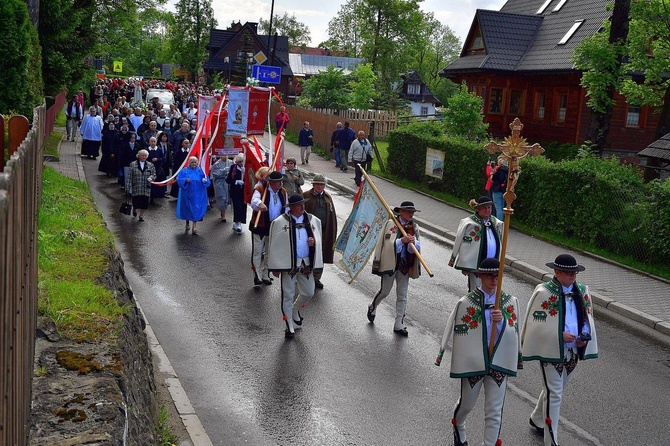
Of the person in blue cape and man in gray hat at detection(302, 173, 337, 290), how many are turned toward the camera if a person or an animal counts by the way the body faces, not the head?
2

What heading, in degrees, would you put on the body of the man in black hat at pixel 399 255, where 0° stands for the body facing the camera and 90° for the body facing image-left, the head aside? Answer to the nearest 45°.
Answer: approximately 315°

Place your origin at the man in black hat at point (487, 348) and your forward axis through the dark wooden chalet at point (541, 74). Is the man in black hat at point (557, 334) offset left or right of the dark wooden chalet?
right

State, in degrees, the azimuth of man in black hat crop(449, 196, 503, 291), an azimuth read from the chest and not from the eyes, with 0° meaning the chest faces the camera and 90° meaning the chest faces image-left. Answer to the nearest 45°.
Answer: approximately 315°

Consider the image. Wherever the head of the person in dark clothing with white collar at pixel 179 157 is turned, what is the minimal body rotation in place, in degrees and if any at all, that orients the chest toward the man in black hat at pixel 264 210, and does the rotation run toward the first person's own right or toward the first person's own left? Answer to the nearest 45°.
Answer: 0° — they already face them

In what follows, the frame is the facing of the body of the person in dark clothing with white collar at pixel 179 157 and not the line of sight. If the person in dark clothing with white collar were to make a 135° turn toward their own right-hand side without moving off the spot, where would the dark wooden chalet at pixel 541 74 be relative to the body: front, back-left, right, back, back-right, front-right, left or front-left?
right

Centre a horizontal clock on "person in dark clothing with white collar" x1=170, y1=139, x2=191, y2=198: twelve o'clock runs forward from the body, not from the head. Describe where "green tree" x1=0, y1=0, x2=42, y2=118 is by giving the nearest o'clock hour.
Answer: The green tree is roughly at 1 o'clock from the person in dark clothing with white collar.

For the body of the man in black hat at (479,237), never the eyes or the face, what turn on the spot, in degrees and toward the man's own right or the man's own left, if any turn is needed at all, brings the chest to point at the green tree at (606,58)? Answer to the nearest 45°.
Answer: approximately 135° to the man's own left
